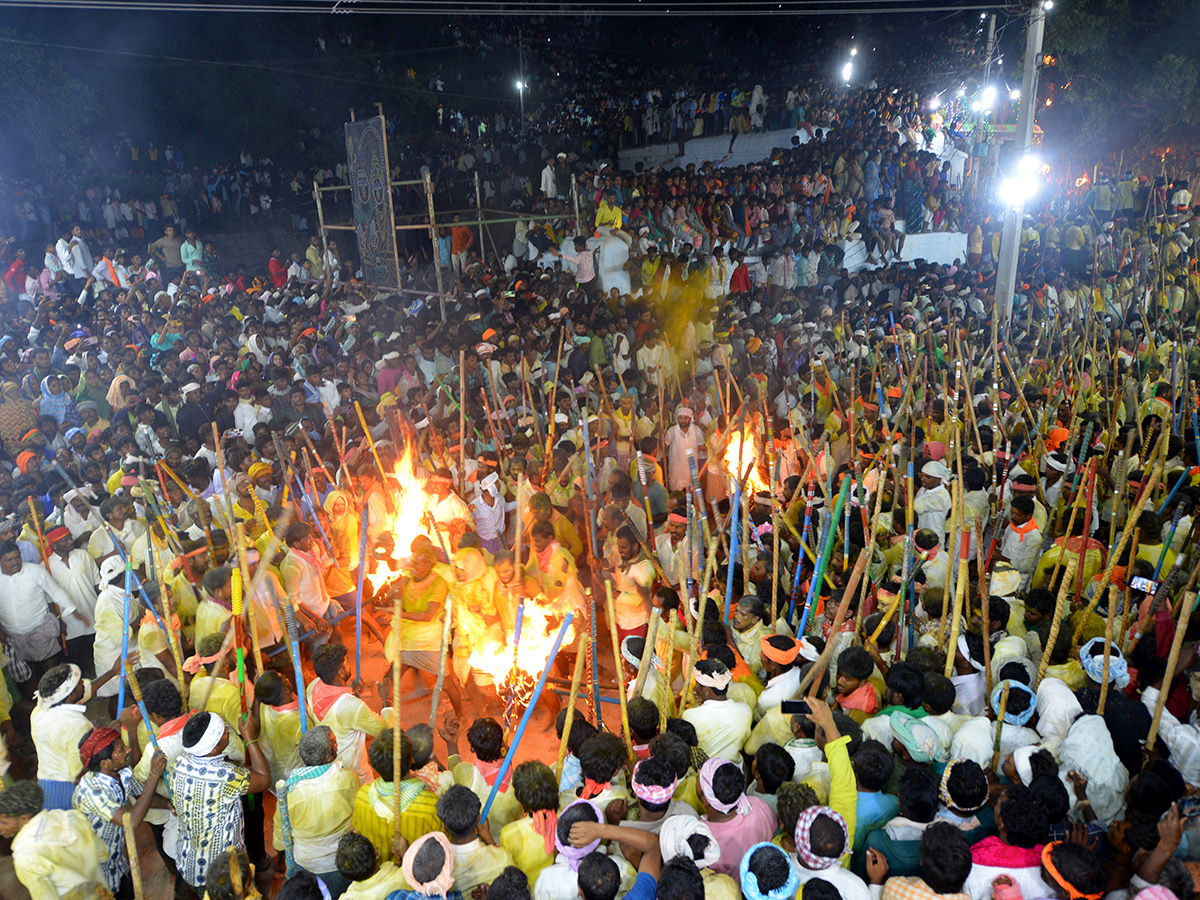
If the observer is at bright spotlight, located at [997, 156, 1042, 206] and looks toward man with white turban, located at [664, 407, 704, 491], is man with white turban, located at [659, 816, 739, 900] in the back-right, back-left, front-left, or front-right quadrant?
front-left

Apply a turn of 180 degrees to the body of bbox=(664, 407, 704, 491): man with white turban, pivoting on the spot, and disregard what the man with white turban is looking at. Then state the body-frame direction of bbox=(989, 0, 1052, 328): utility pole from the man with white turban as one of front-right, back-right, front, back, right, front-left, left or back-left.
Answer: front-right

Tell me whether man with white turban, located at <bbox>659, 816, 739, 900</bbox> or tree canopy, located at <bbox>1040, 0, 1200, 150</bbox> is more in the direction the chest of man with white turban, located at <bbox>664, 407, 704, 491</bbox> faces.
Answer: the man with white turban

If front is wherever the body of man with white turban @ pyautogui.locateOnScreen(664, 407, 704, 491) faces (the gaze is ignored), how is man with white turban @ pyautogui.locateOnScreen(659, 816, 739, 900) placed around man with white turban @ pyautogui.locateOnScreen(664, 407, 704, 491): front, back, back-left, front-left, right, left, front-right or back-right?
front

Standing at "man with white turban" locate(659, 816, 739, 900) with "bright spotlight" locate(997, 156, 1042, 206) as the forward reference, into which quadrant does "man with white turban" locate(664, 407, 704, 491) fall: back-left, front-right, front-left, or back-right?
front-left

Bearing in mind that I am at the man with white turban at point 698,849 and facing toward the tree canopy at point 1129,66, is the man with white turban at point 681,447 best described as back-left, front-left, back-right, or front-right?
front-left

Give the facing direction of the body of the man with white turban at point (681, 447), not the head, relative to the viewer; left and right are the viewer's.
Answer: facing the viewer

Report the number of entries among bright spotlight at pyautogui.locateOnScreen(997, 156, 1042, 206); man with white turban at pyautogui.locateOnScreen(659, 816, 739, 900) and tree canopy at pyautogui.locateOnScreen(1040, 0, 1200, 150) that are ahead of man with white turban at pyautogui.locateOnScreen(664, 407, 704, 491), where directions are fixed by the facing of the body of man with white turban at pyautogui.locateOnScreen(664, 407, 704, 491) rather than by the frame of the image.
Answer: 1

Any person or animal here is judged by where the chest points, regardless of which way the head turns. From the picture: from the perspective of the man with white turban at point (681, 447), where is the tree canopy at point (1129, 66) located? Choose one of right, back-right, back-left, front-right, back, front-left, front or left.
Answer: back-left

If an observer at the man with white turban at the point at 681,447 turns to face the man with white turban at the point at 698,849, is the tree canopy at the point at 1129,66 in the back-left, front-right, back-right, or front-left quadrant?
back-left

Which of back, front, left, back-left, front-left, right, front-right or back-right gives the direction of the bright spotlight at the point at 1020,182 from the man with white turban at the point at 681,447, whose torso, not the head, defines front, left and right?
back-left
